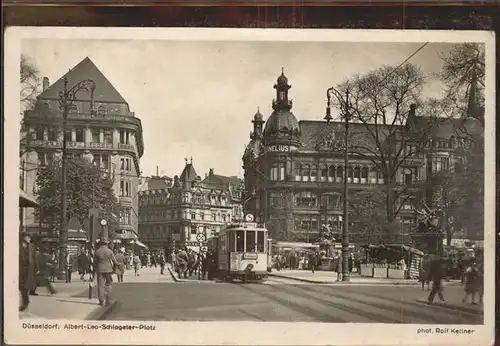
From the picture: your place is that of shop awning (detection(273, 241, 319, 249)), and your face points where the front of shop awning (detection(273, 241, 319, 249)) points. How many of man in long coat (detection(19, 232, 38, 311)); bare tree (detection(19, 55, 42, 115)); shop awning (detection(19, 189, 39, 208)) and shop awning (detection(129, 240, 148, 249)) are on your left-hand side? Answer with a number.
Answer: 0

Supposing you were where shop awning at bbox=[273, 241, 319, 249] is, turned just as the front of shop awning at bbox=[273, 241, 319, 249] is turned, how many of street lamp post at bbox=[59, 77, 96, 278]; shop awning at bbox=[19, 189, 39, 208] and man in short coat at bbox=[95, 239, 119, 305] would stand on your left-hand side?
0

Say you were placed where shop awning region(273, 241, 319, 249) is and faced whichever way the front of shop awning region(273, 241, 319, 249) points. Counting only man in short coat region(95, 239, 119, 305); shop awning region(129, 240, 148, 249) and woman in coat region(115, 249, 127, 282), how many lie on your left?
0

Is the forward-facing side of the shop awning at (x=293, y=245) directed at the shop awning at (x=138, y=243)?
no

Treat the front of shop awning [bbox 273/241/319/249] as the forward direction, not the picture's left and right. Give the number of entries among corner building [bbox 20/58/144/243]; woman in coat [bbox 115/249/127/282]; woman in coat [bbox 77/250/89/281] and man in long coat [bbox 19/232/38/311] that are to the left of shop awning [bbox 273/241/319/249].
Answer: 0

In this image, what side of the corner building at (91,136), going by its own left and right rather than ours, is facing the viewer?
front

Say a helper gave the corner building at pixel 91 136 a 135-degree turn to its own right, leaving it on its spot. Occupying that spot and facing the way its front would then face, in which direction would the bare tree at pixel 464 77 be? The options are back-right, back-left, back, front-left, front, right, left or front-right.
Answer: back-right

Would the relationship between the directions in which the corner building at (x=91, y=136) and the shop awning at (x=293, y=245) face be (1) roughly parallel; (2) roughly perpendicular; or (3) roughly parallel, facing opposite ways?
roughly parallel

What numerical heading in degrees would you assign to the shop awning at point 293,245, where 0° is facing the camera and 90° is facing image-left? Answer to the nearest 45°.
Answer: approximately 0°

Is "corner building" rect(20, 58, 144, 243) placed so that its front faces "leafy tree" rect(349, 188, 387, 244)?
no
